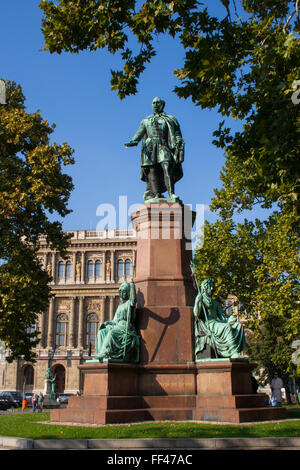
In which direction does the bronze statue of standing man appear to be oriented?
toward the camera

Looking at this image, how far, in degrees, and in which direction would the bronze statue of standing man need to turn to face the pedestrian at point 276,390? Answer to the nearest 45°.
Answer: approximately 135° to its left
